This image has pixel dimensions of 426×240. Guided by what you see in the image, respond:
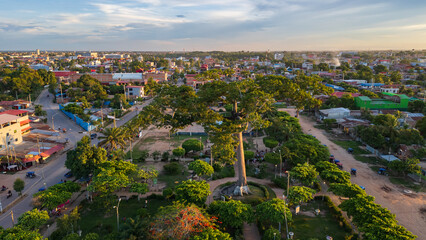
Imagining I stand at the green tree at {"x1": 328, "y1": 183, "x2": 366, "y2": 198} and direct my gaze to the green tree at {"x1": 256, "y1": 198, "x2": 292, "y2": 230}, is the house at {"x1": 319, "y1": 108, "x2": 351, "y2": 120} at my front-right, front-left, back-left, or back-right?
back-right

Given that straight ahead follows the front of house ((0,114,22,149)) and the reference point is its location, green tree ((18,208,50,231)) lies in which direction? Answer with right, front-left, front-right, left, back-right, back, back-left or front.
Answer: front-right

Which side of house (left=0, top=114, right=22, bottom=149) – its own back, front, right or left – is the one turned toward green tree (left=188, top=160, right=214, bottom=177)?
front

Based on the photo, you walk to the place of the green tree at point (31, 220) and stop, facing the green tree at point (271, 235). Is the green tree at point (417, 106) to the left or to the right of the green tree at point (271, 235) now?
left

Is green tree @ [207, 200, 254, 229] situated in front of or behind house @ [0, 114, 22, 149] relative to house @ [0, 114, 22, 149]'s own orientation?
in front

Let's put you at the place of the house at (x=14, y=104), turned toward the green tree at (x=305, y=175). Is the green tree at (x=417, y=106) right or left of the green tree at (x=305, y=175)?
left

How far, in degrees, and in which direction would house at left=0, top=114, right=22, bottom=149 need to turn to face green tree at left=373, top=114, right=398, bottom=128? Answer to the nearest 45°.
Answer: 0° — it already faces it

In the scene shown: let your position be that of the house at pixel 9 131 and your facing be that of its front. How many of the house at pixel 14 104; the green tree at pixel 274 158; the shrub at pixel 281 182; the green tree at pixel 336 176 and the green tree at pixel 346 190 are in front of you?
4

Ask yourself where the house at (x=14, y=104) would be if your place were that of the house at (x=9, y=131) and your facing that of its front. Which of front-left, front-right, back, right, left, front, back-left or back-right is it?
back-left

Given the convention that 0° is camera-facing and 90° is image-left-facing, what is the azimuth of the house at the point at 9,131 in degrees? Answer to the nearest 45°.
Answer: approximately 315°

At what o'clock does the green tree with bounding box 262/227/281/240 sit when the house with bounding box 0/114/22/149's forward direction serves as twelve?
The green tree is roughly at 1 o'clock from the house.

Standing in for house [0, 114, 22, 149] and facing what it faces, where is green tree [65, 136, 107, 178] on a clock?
The green tree is roughly at 1 o'clock from the house.

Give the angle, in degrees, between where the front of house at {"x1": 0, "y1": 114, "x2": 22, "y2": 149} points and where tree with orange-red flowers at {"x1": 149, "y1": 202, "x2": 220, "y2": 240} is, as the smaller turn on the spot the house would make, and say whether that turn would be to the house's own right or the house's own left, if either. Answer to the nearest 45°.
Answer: approximately 45° to the house's own right

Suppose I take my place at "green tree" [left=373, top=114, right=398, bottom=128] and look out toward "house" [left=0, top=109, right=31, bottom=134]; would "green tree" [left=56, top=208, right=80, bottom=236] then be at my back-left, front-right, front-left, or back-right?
front-left

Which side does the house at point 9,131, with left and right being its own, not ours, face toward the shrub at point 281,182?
front

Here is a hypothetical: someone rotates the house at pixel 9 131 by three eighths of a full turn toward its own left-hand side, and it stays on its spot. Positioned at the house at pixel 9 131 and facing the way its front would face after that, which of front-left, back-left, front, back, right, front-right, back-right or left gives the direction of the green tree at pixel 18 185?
back

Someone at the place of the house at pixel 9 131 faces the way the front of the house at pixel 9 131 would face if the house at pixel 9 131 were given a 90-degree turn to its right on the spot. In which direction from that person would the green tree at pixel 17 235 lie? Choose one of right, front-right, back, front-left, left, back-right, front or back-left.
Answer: front-left

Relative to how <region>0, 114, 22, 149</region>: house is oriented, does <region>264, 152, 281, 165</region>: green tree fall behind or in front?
in front
